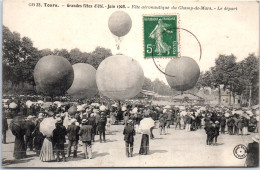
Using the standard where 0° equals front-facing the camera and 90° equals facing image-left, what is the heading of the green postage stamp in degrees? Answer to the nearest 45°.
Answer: approximately 0°
